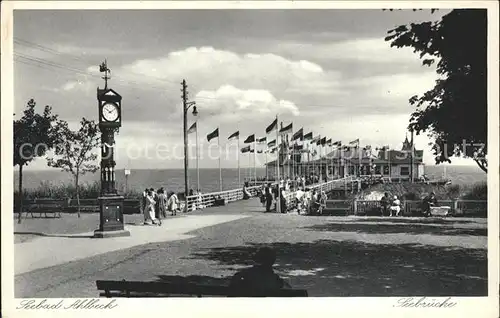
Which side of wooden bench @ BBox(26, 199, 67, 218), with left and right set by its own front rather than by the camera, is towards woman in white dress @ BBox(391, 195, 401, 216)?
left

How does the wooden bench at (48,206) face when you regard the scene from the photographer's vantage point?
facing the viewer

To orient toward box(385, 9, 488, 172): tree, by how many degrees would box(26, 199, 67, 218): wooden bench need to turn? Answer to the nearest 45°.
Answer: approximately 45° to its left

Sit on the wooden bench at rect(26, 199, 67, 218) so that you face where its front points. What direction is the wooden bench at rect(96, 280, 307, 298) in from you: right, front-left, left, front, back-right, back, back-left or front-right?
front

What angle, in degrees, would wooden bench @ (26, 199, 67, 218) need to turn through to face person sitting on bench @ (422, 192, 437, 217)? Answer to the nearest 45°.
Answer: approximately 90° to its left

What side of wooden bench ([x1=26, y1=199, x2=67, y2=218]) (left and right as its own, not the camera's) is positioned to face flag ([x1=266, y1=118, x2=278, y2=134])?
left

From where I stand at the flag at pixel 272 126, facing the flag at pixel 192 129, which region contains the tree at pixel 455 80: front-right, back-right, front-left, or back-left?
back-left

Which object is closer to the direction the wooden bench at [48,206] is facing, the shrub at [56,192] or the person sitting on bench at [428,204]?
the person sitting on bench
